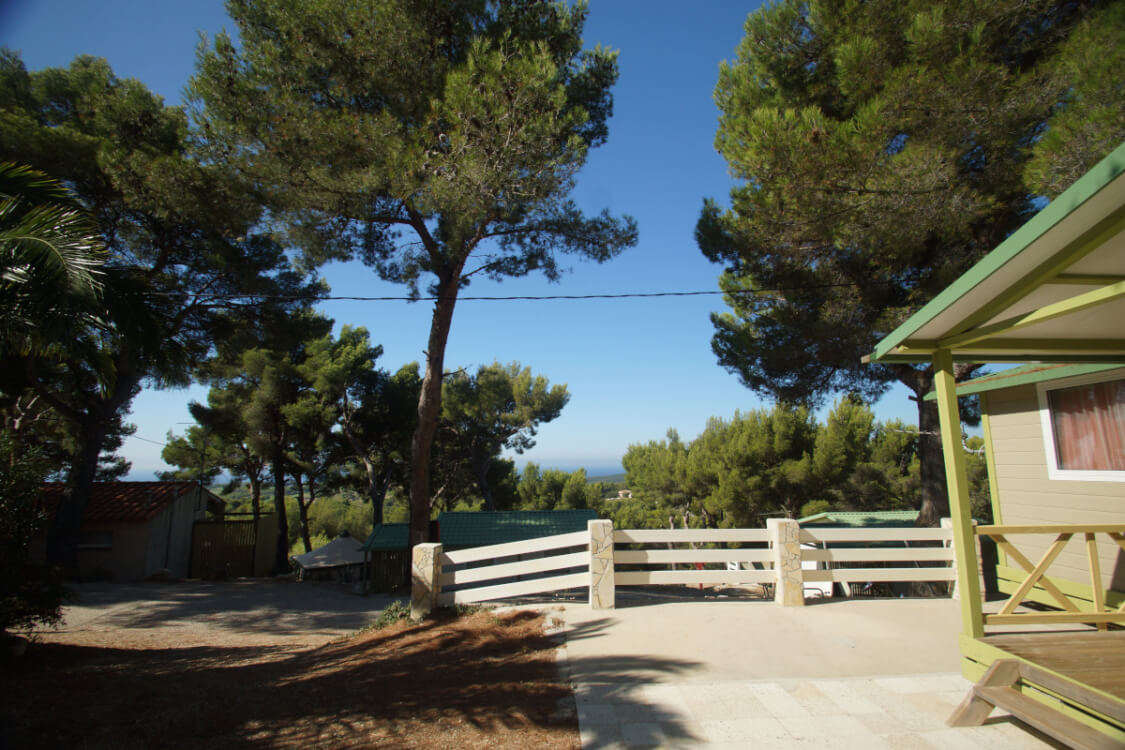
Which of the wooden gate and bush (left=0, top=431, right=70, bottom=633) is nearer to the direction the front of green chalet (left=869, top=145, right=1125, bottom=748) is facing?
the bush

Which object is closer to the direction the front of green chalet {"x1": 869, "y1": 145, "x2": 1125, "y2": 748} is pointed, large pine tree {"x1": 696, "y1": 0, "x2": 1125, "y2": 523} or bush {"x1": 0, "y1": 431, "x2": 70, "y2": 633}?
the bush

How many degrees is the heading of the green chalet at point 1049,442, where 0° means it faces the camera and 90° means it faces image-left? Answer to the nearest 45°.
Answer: approximately 45°

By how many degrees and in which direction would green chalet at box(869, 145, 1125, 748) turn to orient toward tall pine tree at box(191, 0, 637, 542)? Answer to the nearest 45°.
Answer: approximately 45° to its right

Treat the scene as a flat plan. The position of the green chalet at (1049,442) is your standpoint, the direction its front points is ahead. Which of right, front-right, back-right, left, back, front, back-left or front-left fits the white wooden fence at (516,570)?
front-right

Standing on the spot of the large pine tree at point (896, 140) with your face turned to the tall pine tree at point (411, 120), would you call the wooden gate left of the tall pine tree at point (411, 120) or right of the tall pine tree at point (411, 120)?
right

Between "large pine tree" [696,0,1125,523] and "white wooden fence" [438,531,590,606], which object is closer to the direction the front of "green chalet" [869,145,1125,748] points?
the white wooden fence

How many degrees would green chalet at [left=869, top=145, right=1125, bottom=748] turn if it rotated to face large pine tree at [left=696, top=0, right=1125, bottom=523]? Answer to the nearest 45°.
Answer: approximately 135° to its right
